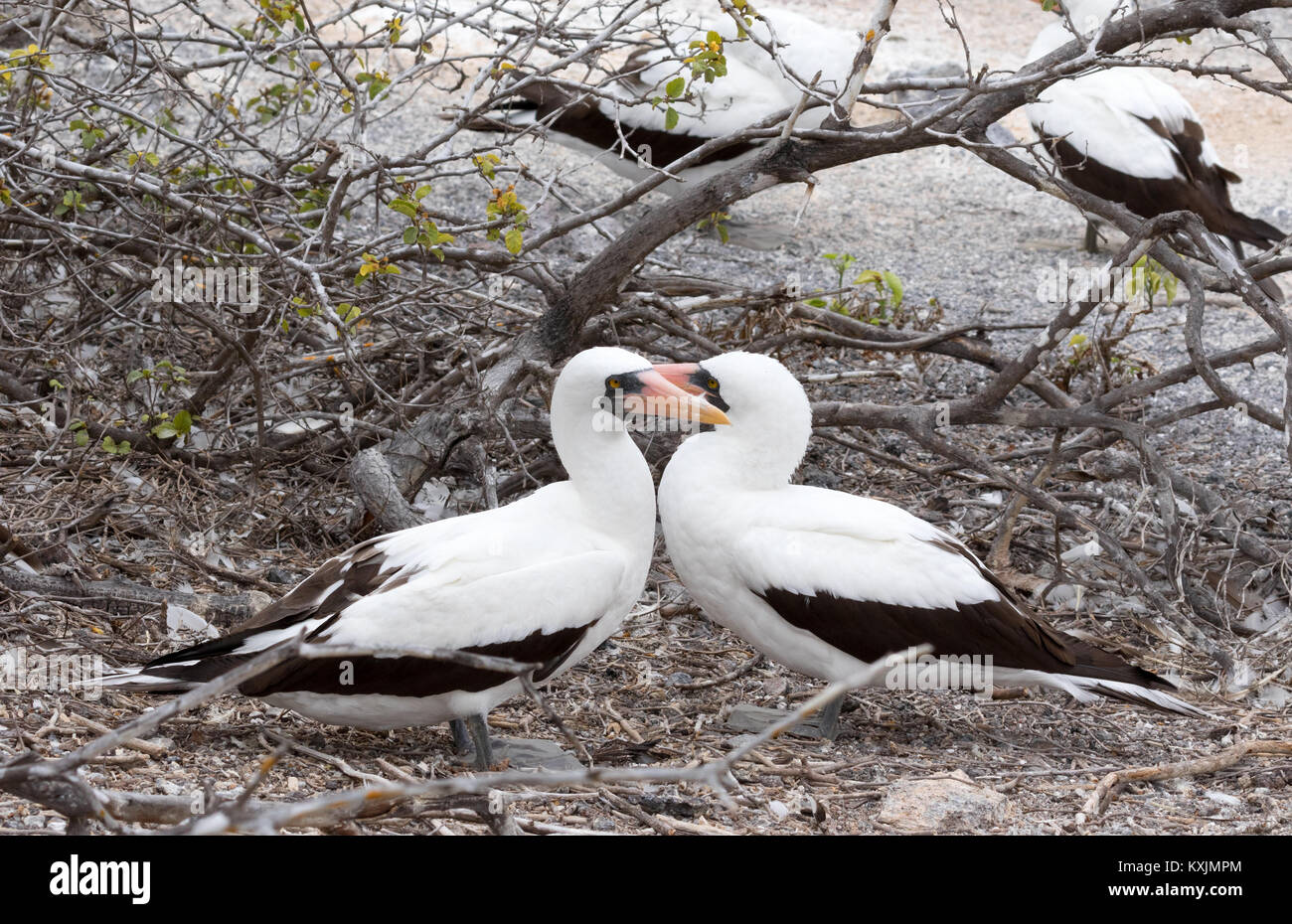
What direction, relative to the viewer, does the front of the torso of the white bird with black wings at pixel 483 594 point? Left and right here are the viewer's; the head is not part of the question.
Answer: facing to the right of the viewer

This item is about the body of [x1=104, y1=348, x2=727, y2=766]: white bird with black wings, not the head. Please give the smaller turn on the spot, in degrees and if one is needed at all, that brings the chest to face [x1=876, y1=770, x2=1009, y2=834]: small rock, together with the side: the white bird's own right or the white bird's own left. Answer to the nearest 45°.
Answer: approximately 45° to the white bird's own right

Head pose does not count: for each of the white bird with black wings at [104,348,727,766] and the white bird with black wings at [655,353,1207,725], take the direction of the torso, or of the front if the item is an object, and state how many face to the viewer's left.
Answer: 1

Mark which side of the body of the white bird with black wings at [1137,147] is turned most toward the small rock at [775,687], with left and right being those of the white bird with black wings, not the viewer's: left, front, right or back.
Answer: left

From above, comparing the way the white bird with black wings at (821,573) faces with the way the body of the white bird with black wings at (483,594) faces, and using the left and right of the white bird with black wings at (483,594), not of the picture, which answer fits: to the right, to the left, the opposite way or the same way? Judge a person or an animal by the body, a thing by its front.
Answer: the opposite way

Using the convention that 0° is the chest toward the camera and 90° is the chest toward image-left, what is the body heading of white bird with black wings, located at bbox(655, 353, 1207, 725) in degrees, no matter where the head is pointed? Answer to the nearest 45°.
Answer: approximately 90°

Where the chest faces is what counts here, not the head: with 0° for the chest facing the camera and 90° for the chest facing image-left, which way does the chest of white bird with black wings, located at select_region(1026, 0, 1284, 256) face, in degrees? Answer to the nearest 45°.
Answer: approximately 90°

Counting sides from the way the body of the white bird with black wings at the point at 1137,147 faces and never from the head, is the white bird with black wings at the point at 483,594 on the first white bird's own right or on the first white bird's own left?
on the first white bird's own left

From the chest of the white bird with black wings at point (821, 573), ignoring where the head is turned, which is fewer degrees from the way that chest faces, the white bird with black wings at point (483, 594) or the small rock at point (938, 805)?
the white bird with black wings
